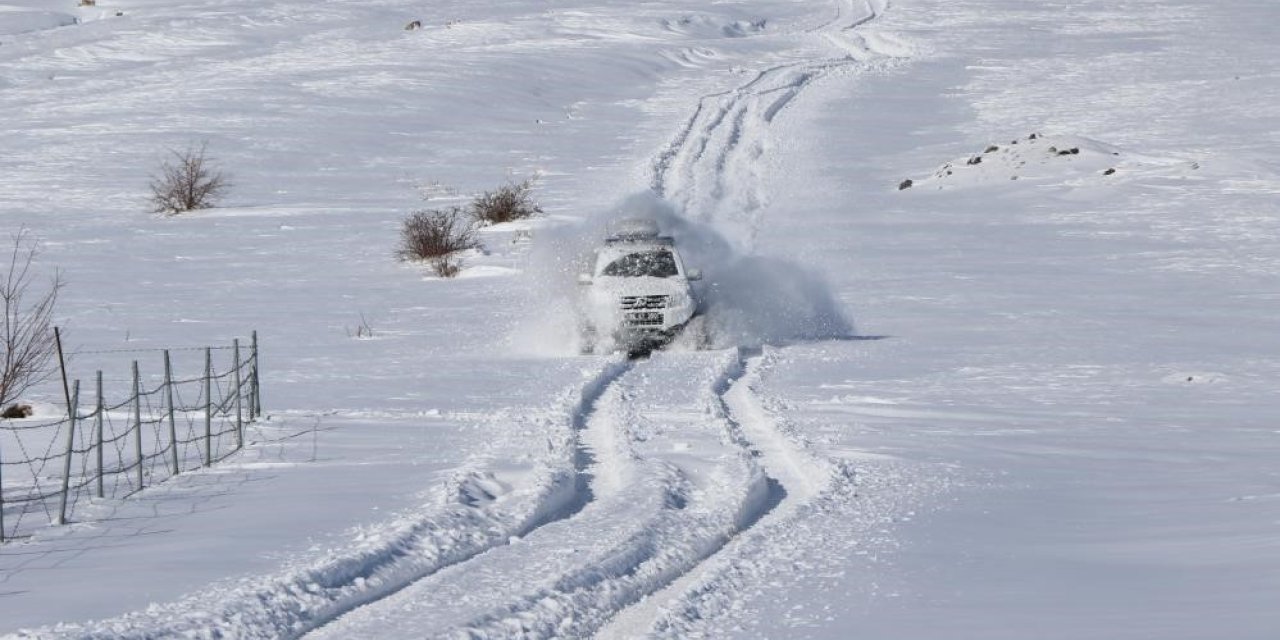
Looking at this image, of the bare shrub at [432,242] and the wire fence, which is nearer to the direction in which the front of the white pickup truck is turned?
the wire fence

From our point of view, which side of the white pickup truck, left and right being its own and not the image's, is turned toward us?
front

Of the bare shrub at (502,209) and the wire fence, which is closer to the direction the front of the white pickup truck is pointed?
the wire fence

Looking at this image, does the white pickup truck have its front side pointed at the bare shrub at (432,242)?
no

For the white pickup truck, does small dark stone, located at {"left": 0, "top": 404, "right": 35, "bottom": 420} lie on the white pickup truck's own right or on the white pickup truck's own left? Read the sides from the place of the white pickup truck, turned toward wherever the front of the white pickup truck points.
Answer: on the white pickup truck's own right

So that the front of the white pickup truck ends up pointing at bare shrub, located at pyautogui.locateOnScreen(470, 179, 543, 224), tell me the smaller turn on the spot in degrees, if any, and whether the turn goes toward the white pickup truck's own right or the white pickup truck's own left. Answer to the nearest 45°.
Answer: approximately 180°

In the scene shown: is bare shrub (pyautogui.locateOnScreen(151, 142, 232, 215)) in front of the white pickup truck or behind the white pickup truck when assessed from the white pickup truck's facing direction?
behind

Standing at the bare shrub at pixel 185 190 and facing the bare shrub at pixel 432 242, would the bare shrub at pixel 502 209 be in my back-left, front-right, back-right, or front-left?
front-left

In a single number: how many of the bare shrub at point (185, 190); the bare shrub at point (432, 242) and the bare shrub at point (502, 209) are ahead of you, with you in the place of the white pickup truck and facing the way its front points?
0

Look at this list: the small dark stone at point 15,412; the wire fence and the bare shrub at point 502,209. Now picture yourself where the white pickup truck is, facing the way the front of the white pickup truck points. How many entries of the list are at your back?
1
